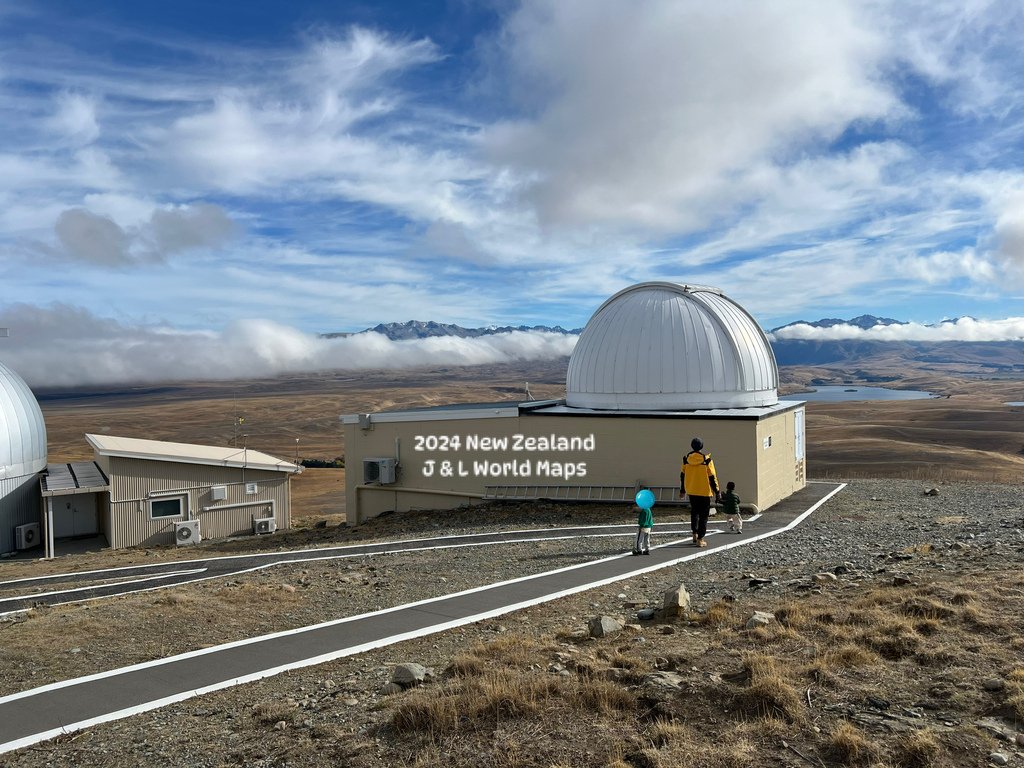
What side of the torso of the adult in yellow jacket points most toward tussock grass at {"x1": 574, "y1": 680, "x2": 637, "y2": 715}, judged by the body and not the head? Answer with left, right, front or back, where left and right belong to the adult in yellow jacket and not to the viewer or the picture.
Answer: back

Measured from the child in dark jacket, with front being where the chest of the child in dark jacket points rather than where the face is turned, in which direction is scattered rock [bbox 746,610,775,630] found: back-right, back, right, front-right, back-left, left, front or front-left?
back

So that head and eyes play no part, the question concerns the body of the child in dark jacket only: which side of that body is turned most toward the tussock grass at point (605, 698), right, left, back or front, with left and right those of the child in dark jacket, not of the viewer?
back

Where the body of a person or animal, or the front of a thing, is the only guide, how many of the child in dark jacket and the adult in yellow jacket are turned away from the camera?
2

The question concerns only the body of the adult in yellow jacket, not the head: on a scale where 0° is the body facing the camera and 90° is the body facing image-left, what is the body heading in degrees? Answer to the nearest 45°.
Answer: approximately 180°

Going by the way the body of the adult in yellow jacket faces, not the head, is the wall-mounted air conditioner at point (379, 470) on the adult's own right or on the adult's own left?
on the adult's own left

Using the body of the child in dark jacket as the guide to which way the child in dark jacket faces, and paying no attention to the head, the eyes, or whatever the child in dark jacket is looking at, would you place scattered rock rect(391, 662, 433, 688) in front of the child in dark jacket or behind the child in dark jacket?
behind

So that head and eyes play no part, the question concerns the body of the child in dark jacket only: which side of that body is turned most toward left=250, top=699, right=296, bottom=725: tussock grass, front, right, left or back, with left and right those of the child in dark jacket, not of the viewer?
back

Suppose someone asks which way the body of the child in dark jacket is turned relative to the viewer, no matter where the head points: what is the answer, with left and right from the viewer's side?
facing away from the viewer

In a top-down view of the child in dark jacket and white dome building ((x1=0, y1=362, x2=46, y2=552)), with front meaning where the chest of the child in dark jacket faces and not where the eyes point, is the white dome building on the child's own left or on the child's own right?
on the child's own left

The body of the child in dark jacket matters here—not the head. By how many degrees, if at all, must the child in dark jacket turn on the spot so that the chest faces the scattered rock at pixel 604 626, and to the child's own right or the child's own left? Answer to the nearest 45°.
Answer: approximately 180°

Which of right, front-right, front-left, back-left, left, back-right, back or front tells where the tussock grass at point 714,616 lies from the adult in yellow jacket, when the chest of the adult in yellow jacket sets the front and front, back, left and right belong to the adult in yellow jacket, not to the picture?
back
